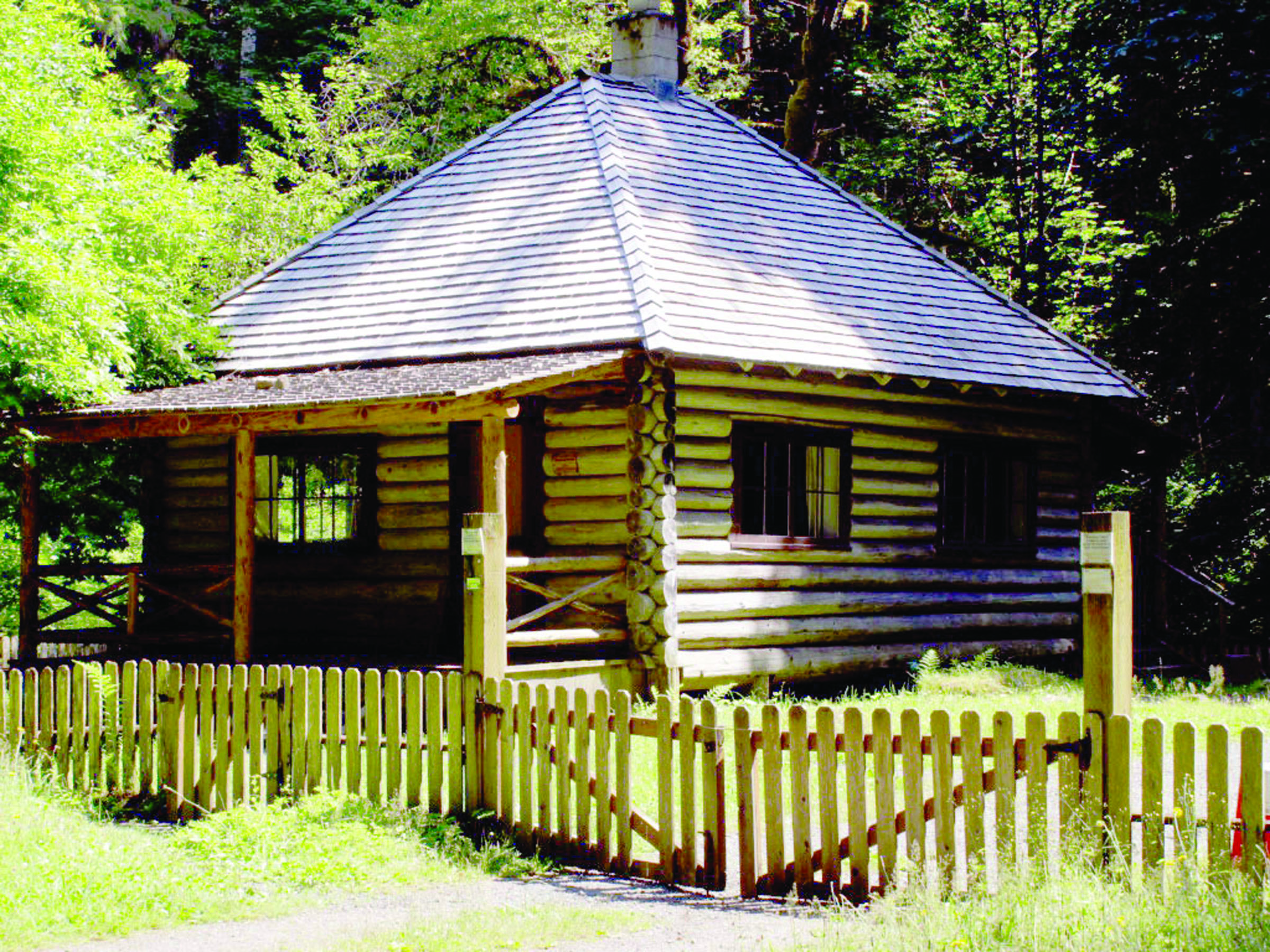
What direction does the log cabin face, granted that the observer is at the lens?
facing the viewer and to the left of the viewer
